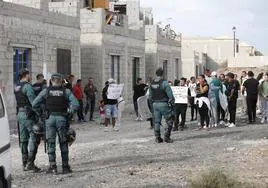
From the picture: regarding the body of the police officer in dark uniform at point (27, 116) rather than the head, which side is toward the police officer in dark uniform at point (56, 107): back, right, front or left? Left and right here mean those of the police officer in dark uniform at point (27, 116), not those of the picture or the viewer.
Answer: right

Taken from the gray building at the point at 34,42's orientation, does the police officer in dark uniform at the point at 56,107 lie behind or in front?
in front

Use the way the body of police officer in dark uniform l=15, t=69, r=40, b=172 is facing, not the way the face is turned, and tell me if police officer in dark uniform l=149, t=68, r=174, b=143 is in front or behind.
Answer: in front

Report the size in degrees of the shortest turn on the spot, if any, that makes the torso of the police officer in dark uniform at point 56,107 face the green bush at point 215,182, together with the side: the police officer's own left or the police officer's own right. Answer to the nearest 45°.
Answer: approximately 135° to the police officer's own right

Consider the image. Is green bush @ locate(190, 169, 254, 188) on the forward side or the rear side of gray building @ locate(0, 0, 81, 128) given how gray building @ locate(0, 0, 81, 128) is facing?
on the forward side

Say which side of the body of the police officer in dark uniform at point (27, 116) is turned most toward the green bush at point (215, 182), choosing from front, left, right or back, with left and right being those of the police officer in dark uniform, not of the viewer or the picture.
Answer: right

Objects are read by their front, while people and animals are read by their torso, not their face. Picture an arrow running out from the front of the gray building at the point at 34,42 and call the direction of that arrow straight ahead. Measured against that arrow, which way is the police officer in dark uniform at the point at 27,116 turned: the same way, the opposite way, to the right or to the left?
to the left

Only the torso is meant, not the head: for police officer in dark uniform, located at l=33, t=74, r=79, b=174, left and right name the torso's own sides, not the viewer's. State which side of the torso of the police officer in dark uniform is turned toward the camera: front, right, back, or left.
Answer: back

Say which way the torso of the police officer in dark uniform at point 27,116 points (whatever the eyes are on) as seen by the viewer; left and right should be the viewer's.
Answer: facing away from the viewer and to the right of the viewer

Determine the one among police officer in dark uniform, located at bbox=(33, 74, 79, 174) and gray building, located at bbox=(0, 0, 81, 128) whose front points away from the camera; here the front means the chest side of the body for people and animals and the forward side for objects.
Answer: the police officer in dark uniform

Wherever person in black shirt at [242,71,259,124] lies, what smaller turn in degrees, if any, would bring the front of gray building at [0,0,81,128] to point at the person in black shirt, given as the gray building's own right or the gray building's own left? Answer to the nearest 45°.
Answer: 0° — it already faces them

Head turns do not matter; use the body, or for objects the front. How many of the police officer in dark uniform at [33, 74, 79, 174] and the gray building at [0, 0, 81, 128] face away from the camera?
1

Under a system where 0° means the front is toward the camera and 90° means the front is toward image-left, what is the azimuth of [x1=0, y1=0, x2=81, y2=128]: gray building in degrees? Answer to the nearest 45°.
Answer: approximately 315°

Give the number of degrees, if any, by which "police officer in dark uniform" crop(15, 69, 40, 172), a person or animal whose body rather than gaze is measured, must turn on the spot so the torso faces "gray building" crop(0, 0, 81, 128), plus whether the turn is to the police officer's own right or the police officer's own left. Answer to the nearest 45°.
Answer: approximately 45° to the police officer's own left

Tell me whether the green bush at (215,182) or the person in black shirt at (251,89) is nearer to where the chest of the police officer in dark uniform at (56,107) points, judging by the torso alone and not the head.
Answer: the person in black shirt
